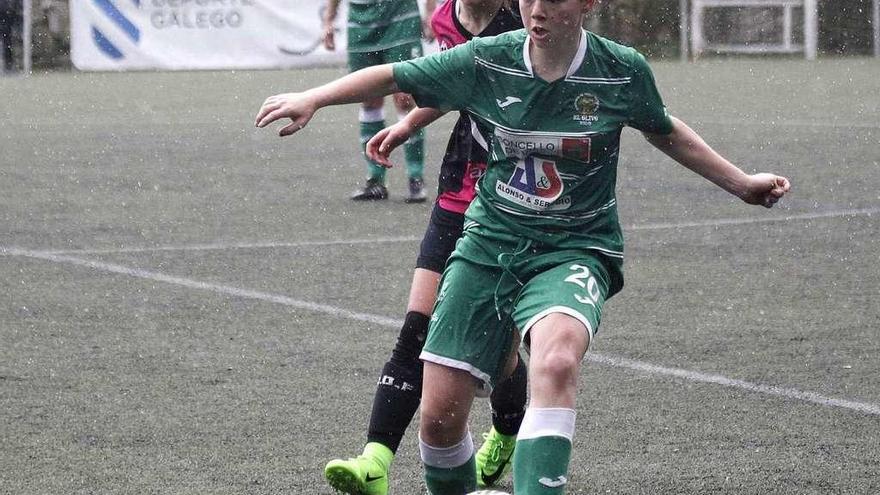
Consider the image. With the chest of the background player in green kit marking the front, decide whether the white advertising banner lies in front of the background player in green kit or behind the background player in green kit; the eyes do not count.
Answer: behind

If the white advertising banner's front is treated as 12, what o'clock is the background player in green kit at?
The background player in green kit is roughly at 12 o'clock from the white advertising banner.

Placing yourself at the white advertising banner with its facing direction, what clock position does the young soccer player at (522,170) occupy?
The young soccer player is roughly at 12 o'clock from the white advertising banner.

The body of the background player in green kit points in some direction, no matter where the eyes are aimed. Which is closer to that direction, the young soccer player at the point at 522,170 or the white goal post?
the young soccer player

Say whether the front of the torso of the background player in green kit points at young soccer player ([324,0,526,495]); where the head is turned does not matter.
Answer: yes

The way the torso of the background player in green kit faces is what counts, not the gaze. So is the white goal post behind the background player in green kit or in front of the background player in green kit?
behind

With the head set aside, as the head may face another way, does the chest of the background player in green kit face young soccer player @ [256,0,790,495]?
yes

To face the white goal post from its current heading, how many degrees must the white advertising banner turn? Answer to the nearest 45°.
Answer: approximately 90° to its left

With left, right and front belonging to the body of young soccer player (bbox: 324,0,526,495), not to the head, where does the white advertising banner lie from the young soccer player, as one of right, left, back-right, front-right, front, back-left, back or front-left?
back-right

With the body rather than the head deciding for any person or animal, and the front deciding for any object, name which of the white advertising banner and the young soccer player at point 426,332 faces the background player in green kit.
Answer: the white advertising banner

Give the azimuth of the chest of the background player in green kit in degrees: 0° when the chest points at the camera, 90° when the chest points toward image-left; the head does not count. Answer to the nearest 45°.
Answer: approximately 0°

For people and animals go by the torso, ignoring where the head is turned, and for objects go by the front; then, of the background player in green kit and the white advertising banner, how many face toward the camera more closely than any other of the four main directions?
2
